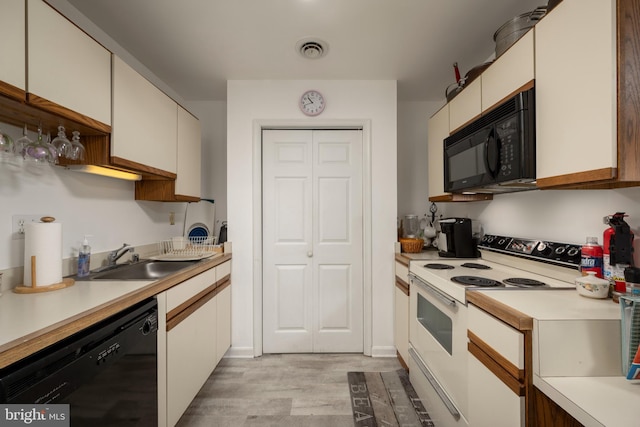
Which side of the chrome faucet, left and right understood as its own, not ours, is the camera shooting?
right

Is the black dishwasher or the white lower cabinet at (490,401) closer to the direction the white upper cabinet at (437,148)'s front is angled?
the black dishwasher

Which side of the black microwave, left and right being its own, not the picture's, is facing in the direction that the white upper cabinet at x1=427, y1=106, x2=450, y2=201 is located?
right

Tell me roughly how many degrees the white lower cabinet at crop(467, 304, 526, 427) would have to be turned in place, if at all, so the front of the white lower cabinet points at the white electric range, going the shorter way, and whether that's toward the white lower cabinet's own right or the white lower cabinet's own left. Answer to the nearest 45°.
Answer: approximately 135° to the white lower cabinet's own right

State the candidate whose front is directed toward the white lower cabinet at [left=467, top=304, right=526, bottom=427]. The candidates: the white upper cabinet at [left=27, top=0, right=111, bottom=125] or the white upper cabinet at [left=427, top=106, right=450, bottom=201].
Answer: the white upper cabinet at [left=27, top=0, right=111, bottom=125]

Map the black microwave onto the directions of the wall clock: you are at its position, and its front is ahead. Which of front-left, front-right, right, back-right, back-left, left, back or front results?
front-left

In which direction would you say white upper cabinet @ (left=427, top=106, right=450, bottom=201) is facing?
to the viewer's left

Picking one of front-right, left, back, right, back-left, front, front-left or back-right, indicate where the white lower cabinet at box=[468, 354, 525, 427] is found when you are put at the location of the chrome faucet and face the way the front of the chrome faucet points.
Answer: front-right

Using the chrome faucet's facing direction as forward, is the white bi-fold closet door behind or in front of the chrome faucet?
in front

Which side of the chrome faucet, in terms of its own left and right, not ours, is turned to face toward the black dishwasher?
right

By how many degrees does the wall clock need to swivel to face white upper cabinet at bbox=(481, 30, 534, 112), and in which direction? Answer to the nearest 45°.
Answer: approximately 45° to its left

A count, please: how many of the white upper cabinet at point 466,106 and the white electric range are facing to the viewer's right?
0

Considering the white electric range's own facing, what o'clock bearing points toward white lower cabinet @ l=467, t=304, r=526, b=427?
The white lower cabinet is roughly at 10 o'clock from the white electric range.

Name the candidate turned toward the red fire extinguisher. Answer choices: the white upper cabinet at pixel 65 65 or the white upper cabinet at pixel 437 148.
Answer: the white upper cabinet at pixel 65 65

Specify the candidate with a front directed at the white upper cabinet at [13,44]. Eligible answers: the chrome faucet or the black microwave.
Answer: the black microwave

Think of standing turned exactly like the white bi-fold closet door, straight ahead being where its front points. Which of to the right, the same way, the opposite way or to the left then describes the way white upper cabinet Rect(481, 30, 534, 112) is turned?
to the right
